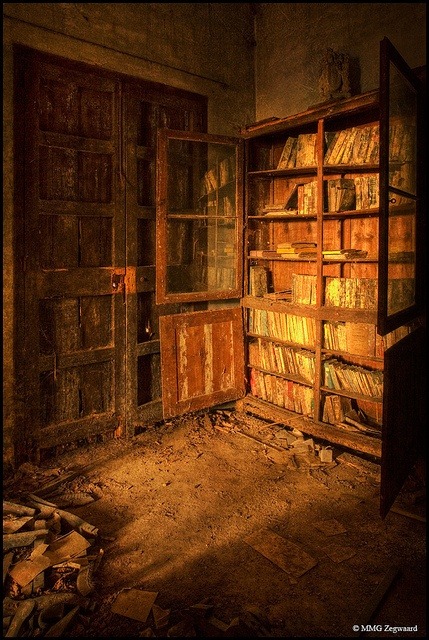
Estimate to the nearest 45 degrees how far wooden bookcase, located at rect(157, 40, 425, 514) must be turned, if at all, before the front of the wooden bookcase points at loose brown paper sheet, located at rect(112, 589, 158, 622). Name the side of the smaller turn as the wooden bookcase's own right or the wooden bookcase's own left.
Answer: approximately 45° to the wooden bookcase's own left

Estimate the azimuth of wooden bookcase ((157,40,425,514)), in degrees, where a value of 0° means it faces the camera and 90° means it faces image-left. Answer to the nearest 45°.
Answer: approximately 45°

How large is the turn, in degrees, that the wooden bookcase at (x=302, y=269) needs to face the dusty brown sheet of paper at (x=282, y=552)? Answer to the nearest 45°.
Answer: approximately 45° to its left
